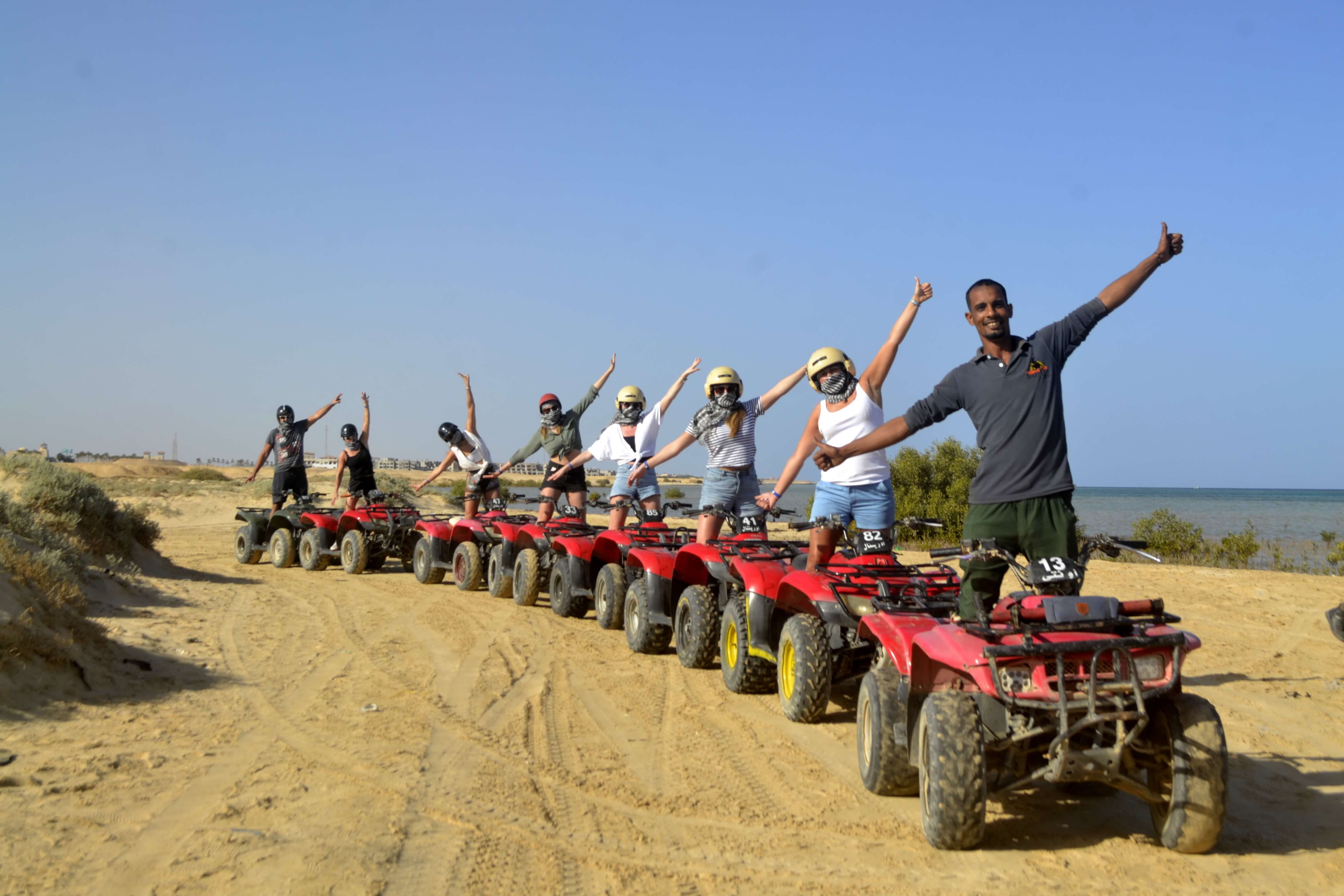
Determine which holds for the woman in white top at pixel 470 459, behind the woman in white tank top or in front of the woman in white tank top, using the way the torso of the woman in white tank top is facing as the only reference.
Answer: behind

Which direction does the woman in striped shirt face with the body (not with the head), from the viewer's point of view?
toward the camera

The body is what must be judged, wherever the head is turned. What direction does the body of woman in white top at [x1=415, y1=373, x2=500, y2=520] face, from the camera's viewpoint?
toward the camera

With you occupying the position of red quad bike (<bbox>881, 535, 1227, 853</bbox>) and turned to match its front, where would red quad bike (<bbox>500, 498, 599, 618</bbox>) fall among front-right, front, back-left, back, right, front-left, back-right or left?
back

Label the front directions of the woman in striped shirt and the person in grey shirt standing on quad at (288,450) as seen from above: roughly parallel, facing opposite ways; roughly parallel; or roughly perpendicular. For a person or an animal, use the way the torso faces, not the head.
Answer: roughly parallel

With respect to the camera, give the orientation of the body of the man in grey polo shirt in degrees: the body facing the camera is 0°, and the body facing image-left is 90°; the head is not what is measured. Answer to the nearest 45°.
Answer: approximately 0°

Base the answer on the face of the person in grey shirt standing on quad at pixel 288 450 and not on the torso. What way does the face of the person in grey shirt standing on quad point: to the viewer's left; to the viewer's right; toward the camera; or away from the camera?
toward the camera

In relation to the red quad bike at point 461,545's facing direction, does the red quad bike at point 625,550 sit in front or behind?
in front

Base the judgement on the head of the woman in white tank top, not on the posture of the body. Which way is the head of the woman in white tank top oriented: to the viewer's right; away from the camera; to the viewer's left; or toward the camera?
toward the camera

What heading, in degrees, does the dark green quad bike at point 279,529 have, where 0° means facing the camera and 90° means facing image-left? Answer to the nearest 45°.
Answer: approximately 315°

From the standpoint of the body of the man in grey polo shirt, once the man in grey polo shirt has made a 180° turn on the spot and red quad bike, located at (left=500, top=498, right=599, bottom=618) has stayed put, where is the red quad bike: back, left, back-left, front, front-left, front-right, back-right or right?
front-left

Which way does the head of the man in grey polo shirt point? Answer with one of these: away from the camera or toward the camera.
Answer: toward the camera
